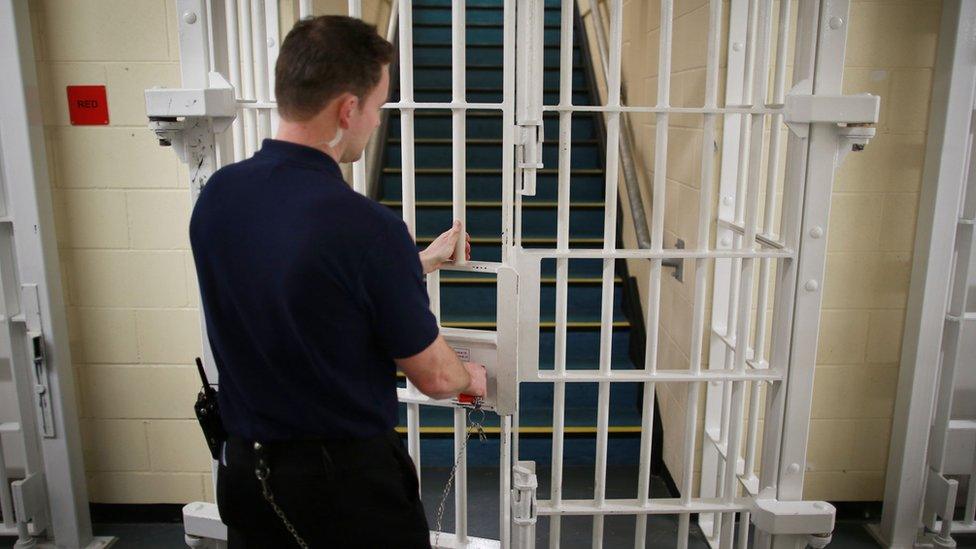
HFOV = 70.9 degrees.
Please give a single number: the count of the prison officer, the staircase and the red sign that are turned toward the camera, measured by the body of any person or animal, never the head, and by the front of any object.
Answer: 2

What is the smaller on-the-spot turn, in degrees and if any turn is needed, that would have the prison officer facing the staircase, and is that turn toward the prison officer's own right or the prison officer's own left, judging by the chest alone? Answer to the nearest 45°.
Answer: approximately 45° to the prison officer's own left

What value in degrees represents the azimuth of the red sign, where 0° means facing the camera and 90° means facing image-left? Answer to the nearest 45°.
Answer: approximately 0°

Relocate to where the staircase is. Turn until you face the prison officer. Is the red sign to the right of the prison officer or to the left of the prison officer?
right

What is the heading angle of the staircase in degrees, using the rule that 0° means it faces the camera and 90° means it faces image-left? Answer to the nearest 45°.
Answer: approximately 0°

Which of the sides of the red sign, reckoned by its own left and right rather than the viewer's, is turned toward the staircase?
left

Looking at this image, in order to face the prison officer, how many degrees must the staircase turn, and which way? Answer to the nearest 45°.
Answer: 0° — it already faces them

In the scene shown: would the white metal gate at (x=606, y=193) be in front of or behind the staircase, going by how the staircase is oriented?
in front

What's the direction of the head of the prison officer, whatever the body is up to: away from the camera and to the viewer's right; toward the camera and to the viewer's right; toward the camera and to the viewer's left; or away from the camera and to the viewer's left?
away from the camera and to the viewer's right

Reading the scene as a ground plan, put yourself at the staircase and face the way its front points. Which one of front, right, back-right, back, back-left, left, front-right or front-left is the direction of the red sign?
front-right

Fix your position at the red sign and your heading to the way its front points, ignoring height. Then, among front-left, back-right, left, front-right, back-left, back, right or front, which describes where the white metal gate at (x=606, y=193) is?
front-left

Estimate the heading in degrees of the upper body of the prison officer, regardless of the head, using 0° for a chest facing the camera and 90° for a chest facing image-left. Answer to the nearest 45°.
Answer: approximately 225°
